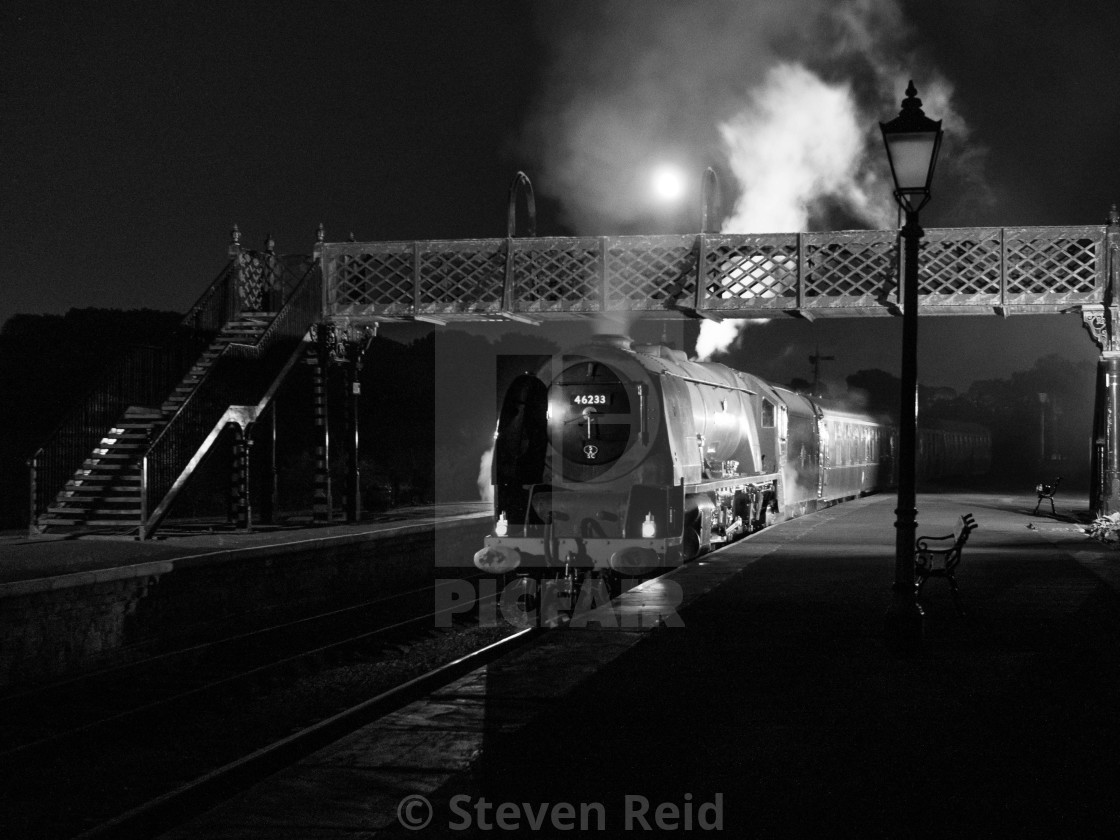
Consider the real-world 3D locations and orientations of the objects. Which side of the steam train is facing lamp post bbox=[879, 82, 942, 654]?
left

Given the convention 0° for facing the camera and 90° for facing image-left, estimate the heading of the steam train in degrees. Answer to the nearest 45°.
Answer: approximately 45°
